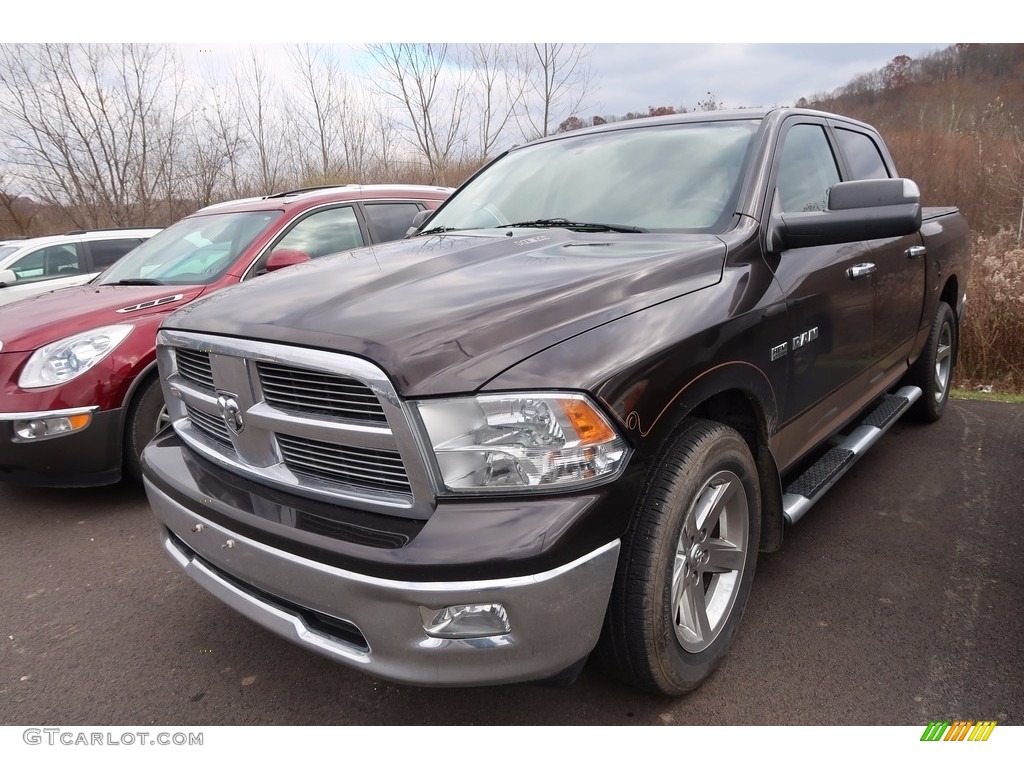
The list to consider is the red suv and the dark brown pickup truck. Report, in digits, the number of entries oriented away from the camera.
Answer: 0

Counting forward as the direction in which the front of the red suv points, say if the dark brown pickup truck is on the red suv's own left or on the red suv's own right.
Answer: on the red suv's own left

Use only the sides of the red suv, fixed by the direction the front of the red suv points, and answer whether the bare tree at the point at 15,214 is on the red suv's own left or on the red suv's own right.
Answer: on the red suv's own right

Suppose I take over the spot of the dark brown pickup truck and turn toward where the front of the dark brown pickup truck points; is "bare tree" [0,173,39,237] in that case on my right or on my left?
on my right

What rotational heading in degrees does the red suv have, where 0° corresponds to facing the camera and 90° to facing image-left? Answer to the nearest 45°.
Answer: approximately 45°

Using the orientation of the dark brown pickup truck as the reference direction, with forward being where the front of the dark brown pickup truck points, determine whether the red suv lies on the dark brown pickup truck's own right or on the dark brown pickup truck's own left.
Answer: on the dark brown pickup truck's own right
